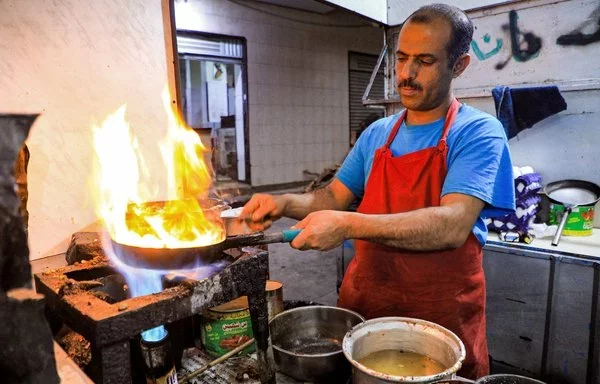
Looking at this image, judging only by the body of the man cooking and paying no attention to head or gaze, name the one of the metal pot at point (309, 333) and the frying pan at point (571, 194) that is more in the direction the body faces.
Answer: the metal pot

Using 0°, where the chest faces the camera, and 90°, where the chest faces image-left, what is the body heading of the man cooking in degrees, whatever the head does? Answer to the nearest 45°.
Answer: approximately 45°

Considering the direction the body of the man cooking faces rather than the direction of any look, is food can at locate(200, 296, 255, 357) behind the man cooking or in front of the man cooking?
in front

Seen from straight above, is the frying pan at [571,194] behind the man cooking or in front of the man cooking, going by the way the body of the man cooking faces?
behind

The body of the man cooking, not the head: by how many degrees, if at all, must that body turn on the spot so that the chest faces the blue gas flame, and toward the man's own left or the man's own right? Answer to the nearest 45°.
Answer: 0° — they already face it

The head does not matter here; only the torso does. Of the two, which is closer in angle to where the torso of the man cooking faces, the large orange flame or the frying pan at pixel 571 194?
the large orange flame

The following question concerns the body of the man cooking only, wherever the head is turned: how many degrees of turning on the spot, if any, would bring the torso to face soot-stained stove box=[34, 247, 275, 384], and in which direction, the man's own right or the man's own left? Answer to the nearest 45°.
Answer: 0° — they already face it

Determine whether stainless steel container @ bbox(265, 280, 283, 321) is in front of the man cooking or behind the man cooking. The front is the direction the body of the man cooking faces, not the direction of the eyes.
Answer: in front

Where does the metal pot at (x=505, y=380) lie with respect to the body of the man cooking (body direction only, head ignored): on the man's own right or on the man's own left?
on the man's own left

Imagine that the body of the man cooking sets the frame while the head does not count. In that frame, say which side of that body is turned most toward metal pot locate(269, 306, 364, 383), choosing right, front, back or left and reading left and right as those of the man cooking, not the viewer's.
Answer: front
